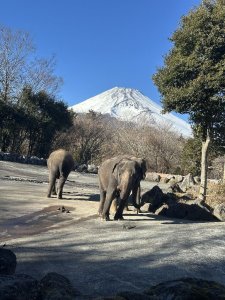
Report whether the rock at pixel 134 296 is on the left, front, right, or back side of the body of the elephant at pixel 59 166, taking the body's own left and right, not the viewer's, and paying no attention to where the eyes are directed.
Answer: back

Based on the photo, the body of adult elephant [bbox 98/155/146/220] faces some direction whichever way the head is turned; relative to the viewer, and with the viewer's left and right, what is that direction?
facing the viewer and to the right of the viewer

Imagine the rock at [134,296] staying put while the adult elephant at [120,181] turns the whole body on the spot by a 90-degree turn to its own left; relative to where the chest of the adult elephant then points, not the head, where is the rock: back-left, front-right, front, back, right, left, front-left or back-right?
back-right

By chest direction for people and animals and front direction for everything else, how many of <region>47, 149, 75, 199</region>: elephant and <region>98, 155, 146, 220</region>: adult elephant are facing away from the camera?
1

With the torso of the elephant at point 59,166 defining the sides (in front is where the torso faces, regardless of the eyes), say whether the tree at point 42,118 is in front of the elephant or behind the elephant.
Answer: in front

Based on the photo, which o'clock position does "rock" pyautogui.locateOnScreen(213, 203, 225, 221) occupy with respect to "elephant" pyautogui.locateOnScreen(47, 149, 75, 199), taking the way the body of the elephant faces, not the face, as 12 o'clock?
The rock is roughly at 4 o'clock from the elephant.

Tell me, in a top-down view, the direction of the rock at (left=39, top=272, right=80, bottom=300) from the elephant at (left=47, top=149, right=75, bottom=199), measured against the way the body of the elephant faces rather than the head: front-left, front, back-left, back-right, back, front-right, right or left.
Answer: back

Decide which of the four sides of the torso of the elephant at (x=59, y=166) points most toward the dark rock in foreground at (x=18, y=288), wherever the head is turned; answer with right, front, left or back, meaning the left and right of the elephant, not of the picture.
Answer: back

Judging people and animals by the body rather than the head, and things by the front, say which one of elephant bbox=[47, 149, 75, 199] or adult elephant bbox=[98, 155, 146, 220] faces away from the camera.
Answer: the elephant

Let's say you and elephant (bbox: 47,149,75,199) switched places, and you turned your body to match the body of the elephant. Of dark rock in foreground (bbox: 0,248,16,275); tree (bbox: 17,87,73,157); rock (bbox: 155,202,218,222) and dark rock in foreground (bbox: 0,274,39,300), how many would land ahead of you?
1

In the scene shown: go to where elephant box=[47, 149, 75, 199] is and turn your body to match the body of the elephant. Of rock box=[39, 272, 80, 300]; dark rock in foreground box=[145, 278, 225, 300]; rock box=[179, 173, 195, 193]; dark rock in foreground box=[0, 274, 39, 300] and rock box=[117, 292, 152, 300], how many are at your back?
4

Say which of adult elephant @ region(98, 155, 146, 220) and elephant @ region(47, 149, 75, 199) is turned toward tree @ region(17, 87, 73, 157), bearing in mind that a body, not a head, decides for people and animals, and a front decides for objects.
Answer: the elephant

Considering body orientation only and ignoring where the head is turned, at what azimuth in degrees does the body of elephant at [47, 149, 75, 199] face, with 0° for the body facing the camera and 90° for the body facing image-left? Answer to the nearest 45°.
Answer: approximately 180°

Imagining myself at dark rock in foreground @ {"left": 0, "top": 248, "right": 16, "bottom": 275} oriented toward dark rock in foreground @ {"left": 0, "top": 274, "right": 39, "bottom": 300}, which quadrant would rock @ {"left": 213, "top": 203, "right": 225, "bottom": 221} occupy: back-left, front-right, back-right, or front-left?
back-left
